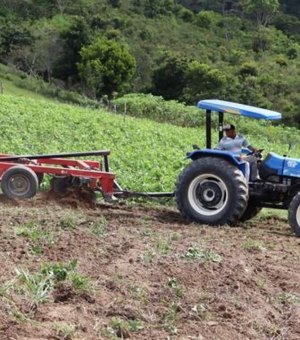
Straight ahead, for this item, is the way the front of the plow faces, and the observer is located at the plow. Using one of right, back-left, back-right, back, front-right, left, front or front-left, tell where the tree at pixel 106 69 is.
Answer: left

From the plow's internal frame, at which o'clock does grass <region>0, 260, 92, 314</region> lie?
The grass is roughly at 3 o'clock from the plow.

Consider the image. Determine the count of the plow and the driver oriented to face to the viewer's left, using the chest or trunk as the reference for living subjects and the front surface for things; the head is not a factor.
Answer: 0

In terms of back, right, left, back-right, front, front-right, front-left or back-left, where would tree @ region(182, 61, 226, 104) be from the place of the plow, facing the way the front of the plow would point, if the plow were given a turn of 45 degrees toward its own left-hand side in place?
front-left

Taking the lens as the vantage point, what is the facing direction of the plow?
facing to the right of the viewer

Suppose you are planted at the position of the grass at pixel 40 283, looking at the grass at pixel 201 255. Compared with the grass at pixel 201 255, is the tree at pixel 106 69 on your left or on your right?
left

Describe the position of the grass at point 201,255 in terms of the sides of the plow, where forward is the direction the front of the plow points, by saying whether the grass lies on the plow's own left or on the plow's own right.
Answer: on the plow's own right

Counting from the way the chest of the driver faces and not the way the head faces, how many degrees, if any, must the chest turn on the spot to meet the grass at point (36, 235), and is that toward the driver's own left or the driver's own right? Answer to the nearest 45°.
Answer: approximately 90° to the driver's own right

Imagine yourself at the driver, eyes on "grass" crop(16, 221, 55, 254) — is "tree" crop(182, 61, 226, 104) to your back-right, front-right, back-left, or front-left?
back-right

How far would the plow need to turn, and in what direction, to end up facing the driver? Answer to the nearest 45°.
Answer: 0° — it already faces them

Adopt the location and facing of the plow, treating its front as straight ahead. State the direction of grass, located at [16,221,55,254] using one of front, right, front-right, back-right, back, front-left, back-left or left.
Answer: right

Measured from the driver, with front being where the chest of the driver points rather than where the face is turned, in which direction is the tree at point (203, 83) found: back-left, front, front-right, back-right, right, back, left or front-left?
back-left

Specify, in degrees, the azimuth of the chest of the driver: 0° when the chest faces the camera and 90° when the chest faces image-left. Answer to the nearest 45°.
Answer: approximately 315°
